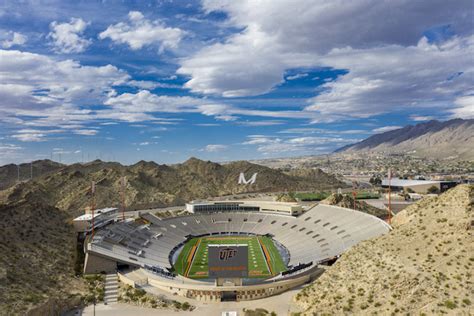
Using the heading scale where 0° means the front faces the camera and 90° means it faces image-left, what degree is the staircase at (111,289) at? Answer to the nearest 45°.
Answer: approximately 0°
